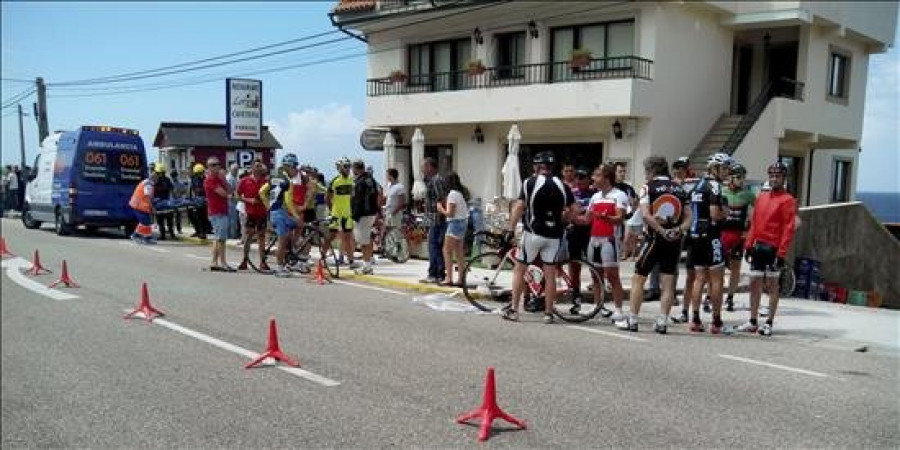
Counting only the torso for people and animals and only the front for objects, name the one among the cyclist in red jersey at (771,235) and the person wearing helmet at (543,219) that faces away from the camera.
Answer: the person wearing helmet

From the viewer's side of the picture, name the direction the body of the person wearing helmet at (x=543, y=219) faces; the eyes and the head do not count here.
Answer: away from the camera

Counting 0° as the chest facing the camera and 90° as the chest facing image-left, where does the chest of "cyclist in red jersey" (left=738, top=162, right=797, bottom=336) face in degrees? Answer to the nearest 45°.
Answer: approximately 45°

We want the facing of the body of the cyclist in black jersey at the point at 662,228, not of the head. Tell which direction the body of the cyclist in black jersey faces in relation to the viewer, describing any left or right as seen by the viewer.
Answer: facing away from the viewer and to the left of the viewer

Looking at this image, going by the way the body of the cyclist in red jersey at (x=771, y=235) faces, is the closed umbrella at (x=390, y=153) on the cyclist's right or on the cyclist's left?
on the cyclist's right

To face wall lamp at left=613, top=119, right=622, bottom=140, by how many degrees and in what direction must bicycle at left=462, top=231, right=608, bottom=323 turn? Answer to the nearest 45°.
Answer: approximately 90° to its right
